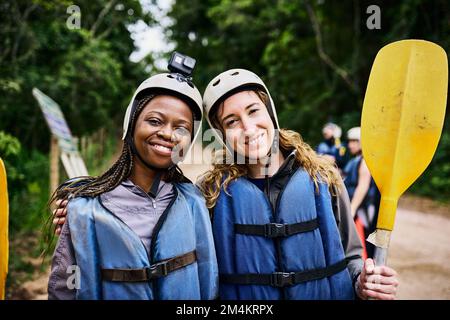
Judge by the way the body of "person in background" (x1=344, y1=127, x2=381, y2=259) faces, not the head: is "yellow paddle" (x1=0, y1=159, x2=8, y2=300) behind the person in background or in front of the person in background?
in front

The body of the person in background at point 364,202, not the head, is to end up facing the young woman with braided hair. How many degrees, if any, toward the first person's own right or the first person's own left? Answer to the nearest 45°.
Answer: approximately 45° to the first person's own left

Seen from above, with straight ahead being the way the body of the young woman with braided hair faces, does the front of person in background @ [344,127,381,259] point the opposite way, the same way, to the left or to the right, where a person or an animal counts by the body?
to the right

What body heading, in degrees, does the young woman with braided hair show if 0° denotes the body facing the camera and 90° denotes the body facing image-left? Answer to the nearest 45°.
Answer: approximately 0°
